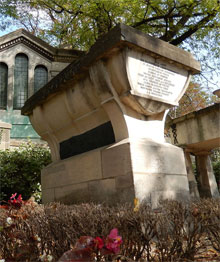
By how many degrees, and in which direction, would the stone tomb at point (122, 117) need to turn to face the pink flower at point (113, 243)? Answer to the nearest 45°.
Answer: approximately 45° to its right

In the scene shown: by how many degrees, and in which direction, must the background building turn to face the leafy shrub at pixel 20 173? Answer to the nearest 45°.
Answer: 0° — it already faces it

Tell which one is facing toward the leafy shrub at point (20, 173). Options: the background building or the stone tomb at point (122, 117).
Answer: the background building

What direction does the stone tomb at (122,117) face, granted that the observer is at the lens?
facing the viewer and to the right of the viewer

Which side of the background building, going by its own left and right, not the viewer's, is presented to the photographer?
front

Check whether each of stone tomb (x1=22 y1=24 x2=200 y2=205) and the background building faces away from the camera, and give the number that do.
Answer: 0

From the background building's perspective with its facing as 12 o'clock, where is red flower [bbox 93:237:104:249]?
The red flower is roughly at 12 o'clock from the background building.

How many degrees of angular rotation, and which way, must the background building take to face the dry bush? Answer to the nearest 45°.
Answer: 0° — it already faces it

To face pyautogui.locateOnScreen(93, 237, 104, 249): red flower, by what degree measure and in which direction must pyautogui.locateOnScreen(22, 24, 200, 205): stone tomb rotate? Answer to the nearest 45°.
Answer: approximately 45° to its right
